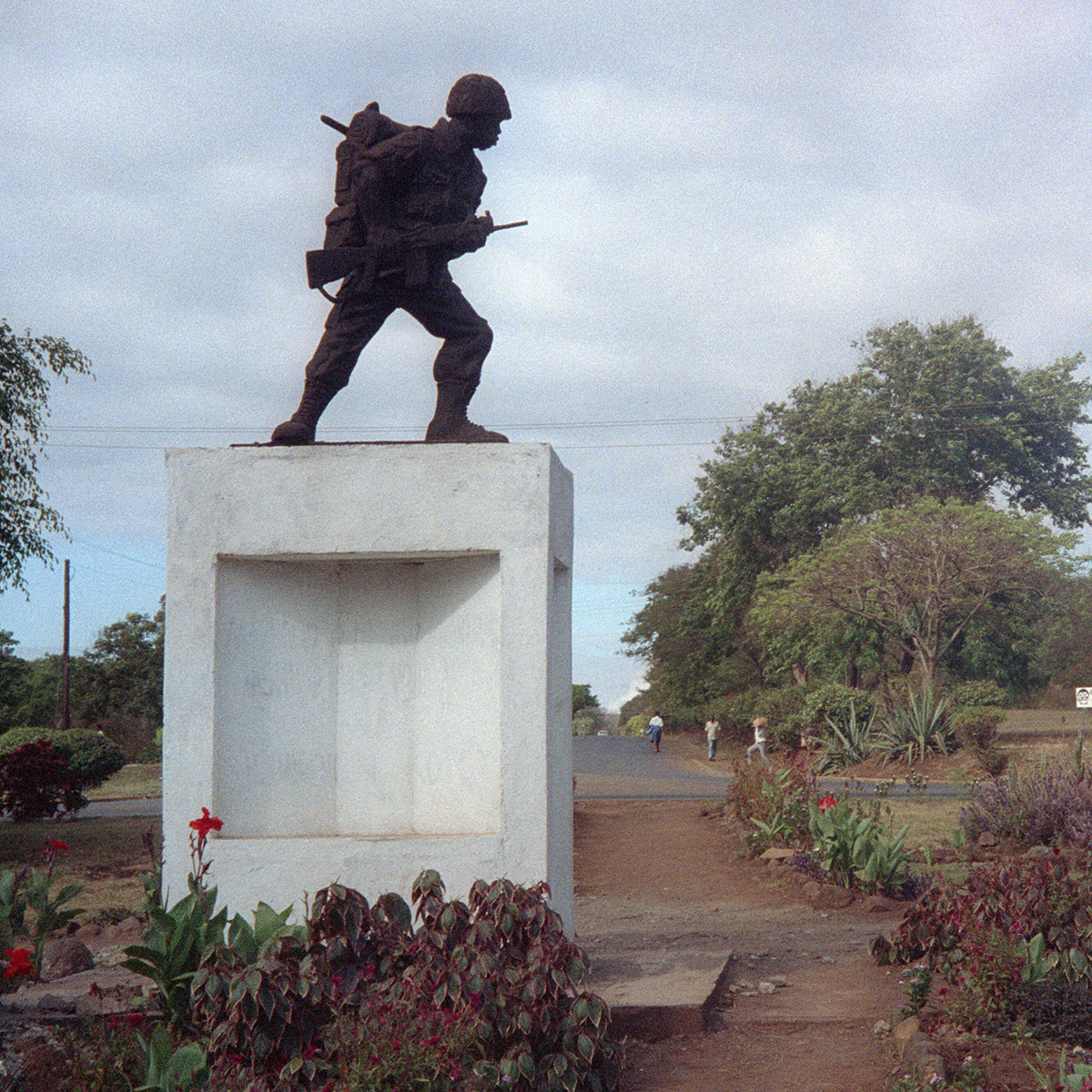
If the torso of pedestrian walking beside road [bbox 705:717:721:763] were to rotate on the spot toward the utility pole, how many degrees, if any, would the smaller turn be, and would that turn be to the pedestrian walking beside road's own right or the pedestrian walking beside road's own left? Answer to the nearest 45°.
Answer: approximately 90° to the pedestrian walking beside road's own right

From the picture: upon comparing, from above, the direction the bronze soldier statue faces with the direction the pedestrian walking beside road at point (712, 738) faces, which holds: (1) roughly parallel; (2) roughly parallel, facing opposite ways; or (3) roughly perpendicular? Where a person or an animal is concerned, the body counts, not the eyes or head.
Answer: roughly perpendicular

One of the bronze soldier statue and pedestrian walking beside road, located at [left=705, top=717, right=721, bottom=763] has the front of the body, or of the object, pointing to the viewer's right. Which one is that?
the bronze soldier statue

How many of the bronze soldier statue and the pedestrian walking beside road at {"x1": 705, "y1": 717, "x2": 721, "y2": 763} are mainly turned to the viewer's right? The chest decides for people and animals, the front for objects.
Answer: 1

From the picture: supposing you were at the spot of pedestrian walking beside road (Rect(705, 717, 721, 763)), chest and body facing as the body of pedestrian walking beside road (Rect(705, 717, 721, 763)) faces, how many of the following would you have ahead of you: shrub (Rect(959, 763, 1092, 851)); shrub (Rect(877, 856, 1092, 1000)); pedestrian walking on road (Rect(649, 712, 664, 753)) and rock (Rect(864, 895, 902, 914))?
3

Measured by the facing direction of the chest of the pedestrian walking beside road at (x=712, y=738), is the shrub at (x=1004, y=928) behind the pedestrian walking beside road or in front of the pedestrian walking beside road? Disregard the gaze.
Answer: in front

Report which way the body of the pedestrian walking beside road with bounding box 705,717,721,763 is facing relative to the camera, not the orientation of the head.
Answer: toward the camera

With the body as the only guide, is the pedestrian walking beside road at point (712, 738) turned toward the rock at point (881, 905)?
yes

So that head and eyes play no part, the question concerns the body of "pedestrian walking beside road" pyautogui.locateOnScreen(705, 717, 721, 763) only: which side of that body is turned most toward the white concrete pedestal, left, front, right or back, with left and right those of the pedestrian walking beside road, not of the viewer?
front

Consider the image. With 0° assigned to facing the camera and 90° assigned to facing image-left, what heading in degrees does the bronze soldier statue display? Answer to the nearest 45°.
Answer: approximately 270°

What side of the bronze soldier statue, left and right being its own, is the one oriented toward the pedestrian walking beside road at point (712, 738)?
left

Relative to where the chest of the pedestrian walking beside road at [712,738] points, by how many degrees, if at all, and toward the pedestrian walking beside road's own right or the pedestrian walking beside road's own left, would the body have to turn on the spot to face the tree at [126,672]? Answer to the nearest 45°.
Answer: approximately 90° to the pedestrian walking beside road's own right
